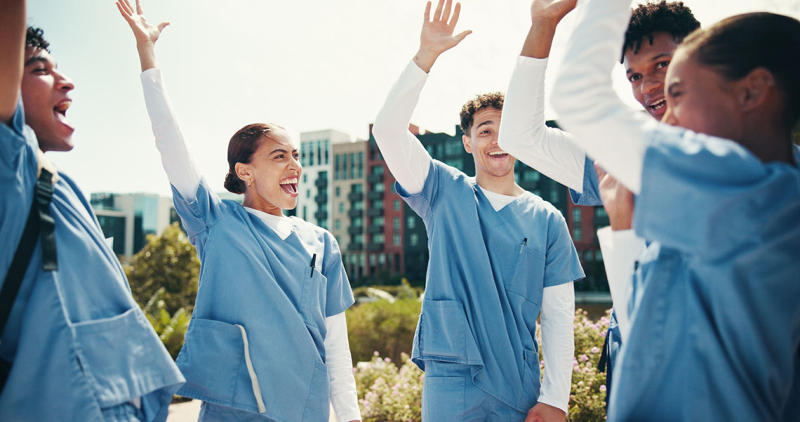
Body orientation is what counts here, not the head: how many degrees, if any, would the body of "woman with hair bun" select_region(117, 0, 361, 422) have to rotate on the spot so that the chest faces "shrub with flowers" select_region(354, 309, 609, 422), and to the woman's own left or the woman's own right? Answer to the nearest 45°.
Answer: approximately 90° to the woman's own left

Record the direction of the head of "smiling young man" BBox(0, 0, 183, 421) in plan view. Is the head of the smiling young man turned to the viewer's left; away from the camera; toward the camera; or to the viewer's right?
to the viewer's right

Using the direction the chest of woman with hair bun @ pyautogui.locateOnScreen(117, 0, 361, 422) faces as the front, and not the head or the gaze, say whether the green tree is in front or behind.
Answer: behind

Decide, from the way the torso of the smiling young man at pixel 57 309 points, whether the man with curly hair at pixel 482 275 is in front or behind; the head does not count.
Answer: in front

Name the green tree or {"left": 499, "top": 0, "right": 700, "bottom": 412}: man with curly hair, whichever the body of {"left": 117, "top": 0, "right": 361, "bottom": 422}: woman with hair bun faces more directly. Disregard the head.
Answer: the man with curly hair

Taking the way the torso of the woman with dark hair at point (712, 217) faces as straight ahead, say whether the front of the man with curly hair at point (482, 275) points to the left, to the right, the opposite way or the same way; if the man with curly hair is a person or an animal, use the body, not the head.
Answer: to the left

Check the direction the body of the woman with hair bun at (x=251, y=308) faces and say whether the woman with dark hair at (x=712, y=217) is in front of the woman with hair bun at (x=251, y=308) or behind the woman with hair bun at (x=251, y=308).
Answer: in front

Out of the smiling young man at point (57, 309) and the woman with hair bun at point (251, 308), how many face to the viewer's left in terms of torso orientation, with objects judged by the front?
0

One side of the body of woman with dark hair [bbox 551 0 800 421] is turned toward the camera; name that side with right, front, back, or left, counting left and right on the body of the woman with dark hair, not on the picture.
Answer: left

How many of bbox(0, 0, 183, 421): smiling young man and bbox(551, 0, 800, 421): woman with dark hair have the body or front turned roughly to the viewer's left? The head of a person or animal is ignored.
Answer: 1

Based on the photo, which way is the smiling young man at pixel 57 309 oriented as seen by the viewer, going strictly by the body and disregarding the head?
to the viewer's right

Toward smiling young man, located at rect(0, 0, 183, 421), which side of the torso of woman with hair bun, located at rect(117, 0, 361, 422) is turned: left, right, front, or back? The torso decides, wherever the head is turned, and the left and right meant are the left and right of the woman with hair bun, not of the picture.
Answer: right

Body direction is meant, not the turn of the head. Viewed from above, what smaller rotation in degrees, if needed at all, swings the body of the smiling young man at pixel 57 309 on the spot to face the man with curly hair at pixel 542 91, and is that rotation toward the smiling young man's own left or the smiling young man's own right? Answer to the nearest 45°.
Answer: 0° — they already face them

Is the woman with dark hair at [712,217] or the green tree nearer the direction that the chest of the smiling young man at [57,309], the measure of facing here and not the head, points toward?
the woman with dark hair

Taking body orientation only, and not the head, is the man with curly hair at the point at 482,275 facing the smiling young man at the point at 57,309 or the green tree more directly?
the smiling young man
